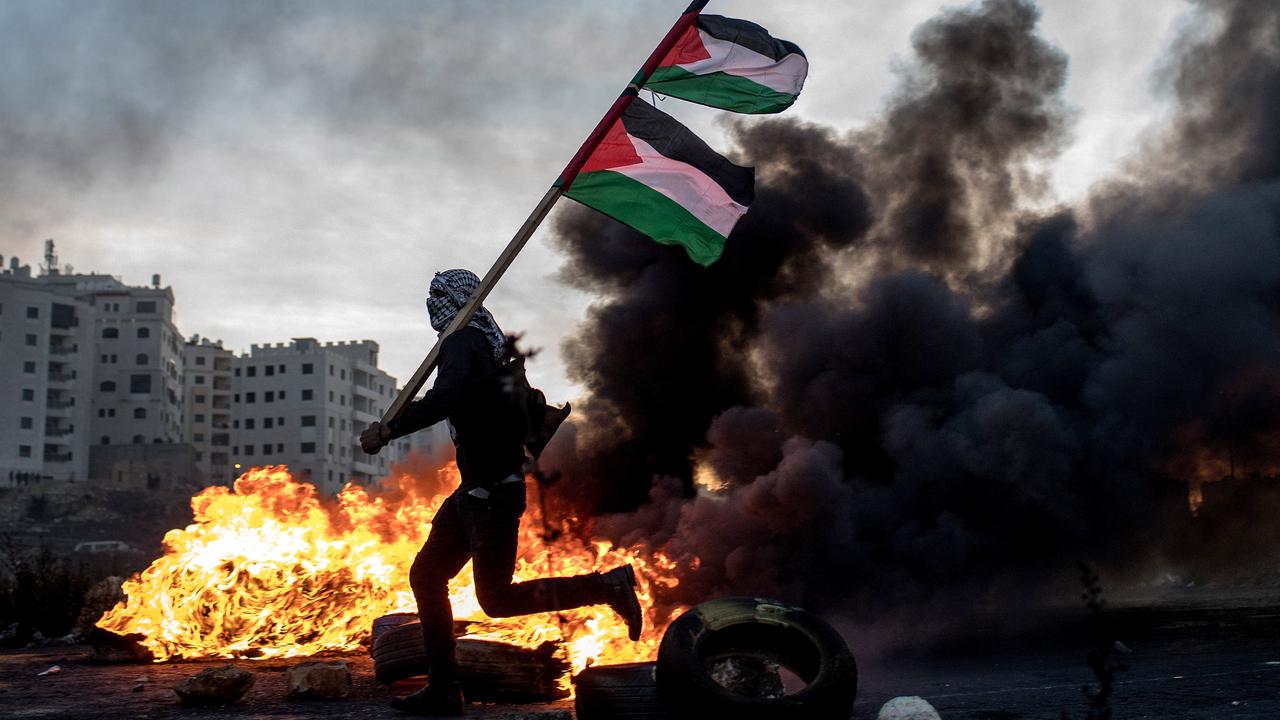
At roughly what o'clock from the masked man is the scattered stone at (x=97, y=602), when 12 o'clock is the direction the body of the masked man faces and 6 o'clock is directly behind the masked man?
The scattered stone is roughly at 2 o'clock from the masked man.

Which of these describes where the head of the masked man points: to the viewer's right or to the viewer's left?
to the viewer's left

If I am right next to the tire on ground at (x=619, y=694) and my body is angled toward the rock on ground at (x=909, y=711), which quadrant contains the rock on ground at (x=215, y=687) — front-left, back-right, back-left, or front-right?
back-left

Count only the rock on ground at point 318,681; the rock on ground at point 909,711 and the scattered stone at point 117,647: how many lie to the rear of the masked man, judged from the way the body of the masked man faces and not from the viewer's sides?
1

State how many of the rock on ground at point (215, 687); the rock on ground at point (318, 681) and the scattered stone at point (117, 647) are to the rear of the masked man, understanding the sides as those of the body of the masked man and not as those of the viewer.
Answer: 0

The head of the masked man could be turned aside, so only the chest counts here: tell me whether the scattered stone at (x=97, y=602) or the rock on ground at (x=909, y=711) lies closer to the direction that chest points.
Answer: the scattered stone

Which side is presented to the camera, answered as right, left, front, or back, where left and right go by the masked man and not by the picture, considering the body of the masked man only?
left

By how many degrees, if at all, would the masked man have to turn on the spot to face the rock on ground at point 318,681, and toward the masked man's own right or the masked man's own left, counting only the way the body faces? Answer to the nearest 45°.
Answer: approximately 45° to the masked man's own right

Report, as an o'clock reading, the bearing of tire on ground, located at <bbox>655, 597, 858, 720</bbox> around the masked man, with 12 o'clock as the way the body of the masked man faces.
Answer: The tire on ground is roughly at 7 o'clock from the masked man.

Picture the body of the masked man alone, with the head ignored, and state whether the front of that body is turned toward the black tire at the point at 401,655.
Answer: no

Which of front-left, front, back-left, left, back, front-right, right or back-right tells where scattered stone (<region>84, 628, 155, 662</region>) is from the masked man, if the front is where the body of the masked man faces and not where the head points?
front-right

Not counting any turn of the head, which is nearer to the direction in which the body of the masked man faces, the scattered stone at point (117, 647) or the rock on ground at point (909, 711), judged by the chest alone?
the scattered stone

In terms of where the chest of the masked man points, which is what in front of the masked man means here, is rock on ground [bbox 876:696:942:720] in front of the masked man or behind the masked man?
behind

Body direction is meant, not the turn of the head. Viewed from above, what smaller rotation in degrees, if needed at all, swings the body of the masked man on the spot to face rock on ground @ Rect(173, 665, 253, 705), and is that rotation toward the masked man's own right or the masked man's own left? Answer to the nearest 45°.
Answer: approximately 45° to the masked man's own right

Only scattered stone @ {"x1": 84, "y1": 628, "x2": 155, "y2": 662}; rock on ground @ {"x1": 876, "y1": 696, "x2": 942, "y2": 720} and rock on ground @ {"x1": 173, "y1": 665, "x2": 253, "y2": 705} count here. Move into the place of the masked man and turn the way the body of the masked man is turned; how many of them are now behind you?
1

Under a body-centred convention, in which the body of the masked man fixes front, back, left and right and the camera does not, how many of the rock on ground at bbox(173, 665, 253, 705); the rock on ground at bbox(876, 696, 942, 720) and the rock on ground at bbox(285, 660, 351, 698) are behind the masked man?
1
